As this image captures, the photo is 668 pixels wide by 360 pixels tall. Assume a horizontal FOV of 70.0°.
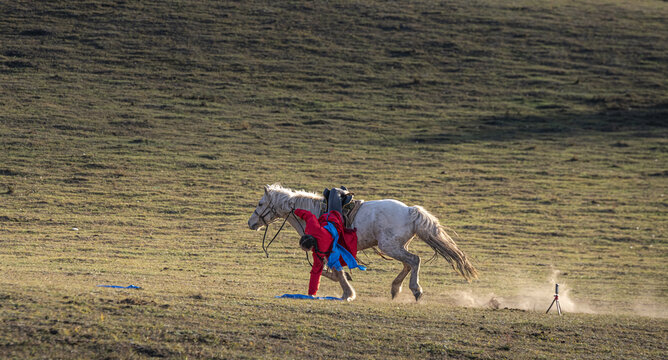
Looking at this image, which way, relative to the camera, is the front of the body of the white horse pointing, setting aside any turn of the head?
to the viewer's left
